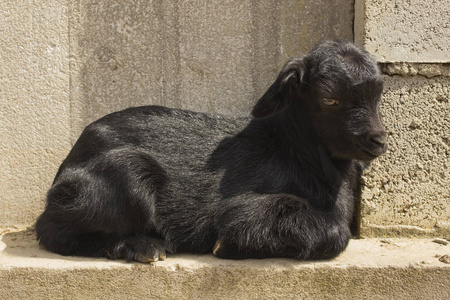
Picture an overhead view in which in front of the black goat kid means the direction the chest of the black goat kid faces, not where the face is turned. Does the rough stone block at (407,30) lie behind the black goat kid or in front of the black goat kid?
in front

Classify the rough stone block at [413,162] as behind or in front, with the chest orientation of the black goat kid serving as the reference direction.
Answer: in front

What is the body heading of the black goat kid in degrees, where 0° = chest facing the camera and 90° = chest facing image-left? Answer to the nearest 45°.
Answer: approximately 270°
